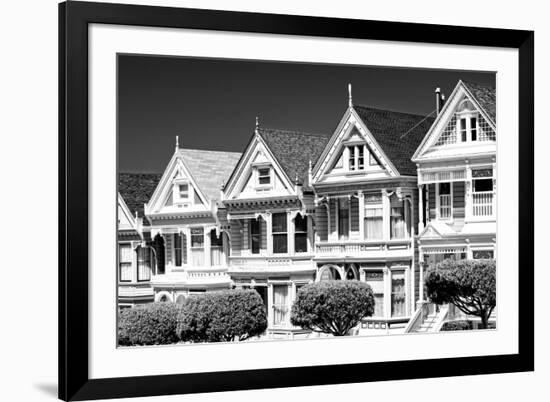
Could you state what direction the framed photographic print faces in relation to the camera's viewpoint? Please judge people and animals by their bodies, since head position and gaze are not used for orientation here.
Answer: facing the viewer and to the right of the viewer
